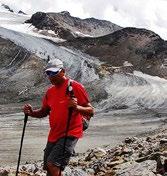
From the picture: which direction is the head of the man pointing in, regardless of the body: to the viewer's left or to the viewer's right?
to the viewer's left

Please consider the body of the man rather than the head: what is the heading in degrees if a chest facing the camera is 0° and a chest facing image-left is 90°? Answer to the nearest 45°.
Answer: approximately 45°
